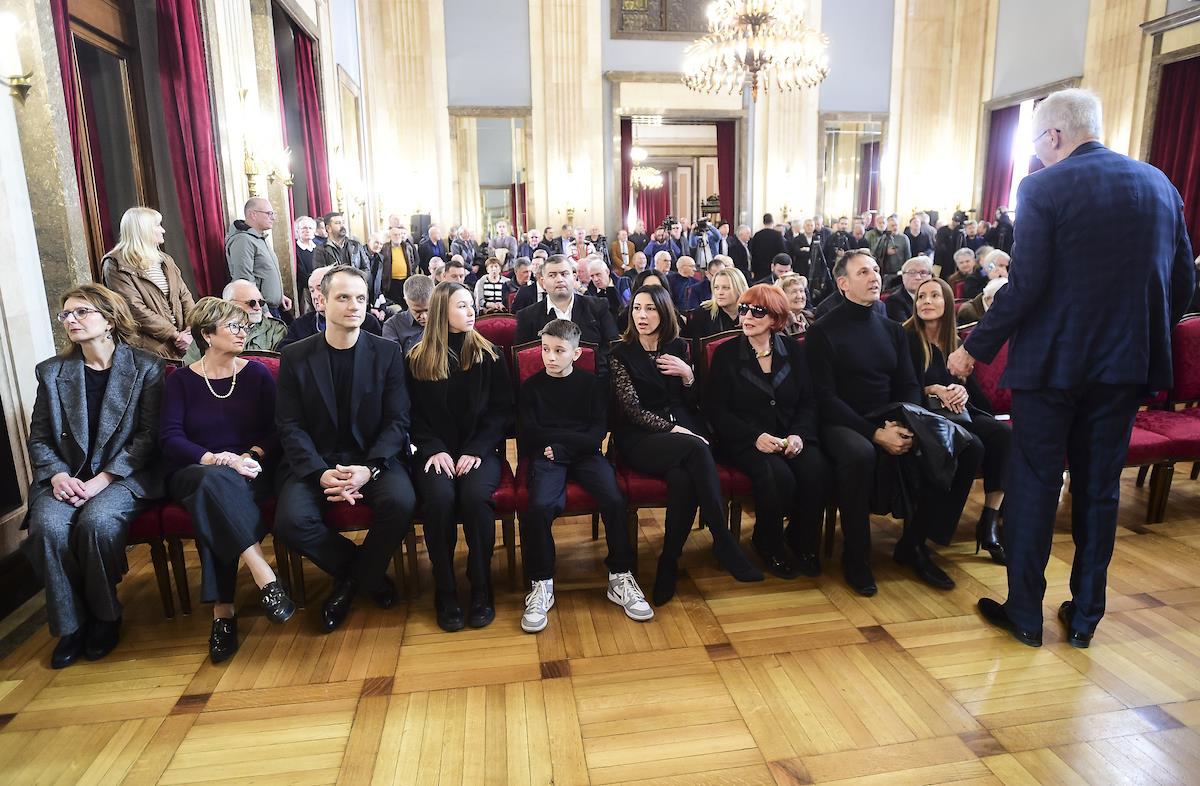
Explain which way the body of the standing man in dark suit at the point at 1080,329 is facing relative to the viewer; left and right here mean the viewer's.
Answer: facing away from the viewer and to the left of the viewer

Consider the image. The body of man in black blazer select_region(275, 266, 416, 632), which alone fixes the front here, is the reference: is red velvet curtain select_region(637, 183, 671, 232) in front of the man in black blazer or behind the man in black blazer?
behind

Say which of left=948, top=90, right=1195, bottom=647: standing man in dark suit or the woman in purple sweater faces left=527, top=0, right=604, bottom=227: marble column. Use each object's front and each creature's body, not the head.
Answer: the standing man in dark suit

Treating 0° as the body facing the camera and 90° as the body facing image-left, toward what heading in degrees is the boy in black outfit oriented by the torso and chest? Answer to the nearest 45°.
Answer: approximately 0°

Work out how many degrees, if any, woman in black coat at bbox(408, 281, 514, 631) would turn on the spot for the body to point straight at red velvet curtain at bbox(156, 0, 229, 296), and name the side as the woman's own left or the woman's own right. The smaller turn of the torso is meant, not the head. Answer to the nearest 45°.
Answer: approximately 135° to the woman's own right

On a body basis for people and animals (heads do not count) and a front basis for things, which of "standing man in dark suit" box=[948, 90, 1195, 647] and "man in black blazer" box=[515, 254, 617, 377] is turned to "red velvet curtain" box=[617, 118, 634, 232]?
the standing man in dark suit

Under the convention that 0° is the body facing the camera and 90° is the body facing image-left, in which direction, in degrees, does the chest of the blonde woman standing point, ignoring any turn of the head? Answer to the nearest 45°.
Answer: approximately 315°

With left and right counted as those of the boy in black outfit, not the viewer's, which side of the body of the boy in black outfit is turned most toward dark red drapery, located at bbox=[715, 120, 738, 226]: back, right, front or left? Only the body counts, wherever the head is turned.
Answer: back
